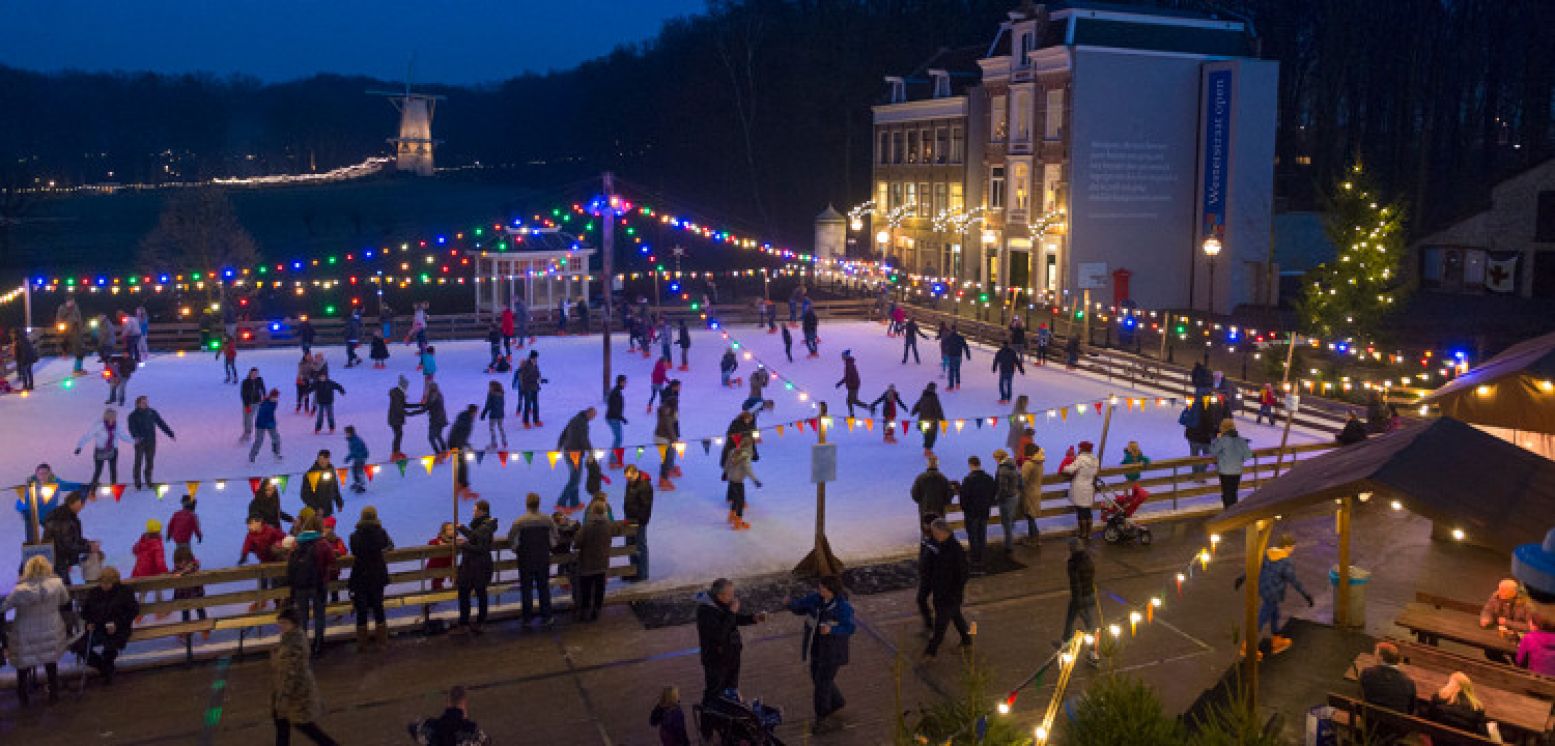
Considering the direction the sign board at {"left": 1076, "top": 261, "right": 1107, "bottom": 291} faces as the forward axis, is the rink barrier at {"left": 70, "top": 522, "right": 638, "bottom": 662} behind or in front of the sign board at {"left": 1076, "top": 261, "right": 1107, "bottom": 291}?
in front

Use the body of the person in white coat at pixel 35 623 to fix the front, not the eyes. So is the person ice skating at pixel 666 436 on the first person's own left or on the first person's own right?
on the first person's own right

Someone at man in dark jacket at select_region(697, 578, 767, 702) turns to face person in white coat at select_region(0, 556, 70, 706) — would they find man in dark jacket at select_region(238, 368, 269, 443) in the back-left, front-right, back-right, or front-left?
front-right

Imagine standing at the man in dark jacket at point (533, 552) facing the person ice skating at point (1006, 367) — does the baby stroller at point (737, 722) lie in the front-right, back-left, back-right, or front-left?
back-right

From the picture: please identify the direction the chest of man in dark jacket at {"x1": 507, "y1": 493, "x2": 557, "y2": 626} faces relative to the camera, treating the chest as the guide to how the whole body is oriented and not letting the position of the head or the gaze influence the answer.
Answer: away from the camera

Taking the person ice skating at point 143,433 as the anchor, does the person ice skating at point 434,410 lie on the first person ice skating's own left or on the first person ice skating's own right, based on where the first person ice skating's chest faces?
on the first person ice skating's own left

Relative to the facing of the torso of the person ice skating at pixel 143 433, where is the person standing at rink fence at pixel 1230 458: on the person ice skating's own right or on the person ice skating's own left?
on the person ice skating's own left

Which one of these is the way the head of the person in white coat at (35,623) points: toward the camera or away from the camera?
away from the camera

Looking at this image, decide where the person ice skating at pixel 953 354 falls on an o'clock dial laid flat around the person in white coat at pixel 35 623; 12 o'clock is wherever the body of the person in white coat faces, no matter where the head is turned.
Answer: The person ice skating is roughly at 2 o'clock from the person in white coat.

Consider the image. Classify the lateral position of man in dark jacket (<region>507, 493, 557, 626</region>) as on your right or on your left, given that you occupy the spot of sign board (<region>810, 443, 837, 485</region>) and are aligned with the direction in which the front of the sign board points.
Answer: on your right

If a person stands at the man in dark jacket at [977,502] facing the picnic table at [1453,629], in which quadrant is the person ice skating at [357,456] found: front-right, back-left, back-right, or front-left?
back-right

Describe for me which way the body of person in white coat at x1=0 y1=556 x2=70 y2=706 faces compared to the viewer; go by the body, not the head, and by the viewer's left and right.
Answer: facing away from the viewer

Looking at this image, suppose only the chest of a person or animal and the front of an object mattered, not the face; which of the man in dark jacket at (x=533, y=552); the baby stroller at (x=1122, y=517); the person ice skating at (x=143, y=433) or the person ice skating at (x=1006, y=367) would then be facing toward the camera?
the person ice skating at (x=143, y=433)

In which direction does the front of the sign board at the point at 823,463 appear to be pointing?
toward the camera

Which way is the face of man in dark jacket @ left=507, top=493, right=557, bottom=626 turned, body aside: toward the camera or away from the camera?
away from the camera

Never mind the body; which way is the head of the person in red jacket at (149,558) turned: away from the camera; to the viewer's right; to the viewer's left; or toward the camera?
away from the camera
